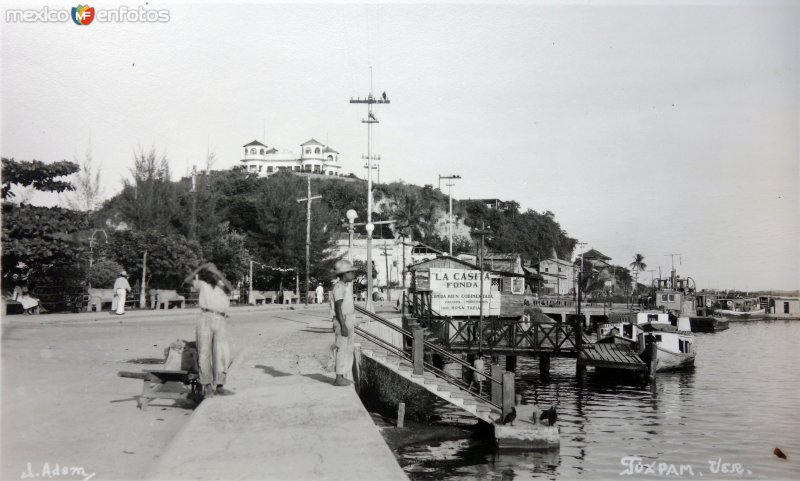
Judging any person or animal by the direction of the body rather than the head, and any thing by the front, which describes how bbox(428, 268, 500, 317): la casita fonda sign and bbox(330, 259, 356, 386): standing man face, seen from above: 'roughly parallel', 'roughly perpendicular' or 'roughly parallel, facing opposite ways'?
roughly perpendicular

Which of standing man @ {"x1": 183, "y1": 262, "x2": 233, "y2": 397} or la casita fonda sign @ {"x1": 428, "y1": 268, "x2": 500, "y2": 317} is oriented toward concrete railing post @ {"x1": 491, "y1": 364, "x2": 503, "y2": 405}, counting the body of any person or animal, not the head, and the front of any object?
the la casita fonda sign

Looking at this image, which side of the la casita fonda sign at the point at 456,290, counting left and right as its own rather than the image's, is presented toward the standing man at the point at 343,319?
front

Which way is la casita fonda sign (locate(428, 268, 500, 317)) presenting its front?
toward the camera

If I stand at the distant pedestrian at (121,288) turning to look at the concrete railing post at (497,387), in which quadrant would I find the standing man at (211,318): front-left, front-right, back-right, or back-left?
front-right
